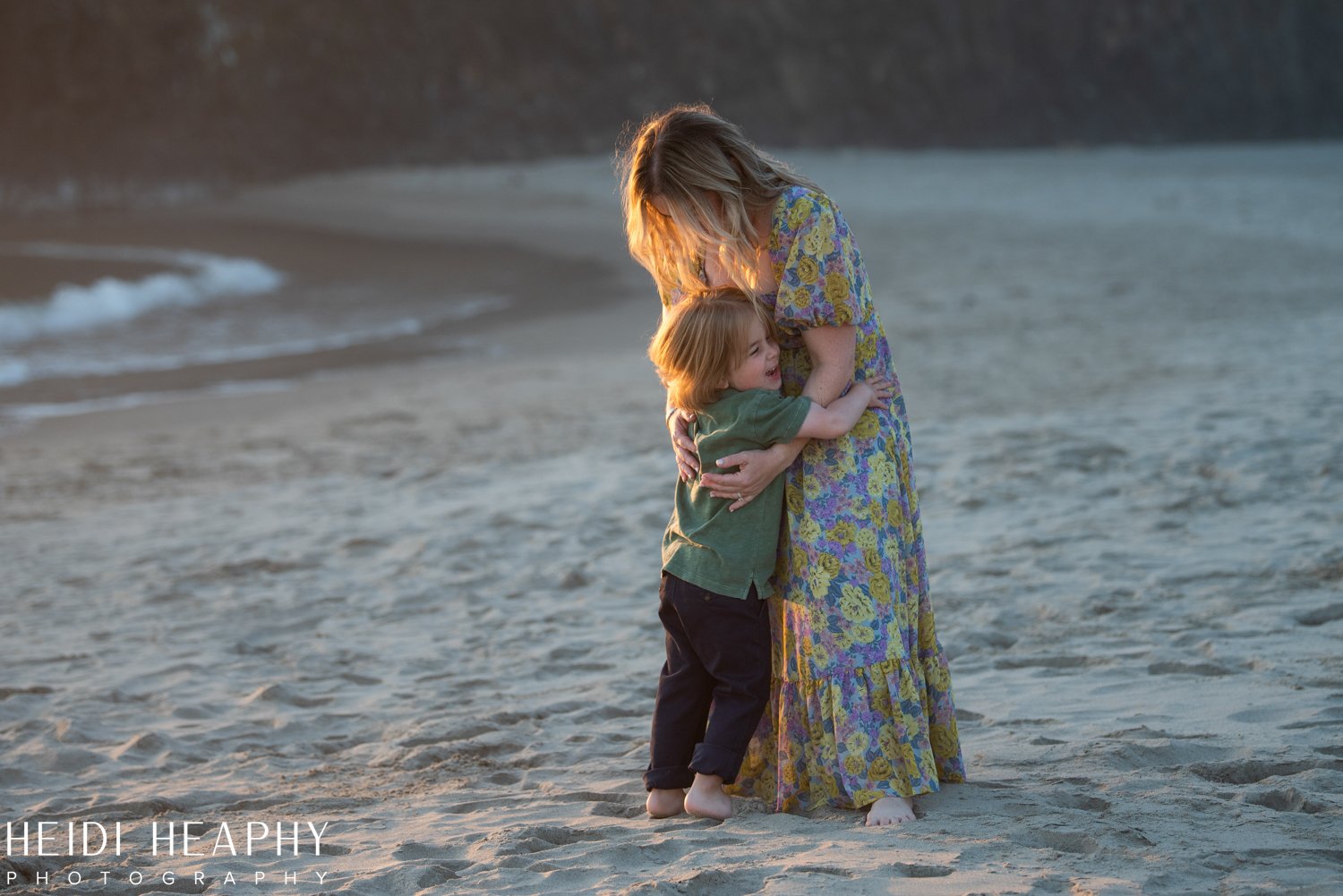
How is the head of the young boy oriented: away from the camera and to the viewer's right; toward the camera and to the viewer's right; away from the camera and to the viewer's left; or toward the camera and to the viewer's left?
toward the camera and to the viewer's right

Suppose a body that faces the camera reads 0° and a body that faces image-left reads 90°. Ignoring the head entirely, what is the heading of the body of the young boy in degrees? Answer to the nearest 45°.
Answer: approximately 225°
